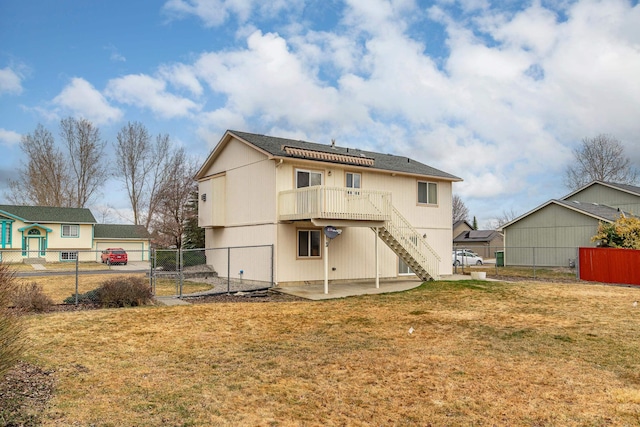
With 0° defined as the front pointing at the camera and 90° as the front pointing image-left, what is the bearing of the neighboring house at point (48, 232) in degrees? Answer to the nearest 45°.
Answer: approximately 0°

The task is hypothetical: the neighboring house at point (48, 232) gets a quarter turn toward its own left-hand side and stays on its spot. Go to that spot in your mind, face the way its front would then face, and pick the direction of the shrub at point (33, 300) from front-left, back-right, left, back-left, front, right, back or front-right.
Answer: right

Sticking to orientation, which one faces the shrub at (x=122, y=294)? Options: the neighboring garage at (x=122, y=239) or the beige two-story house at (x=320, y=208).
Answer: the neighboring garage

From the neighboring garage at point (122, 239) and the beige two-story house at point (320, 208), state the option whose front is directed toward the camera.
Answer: the neighboring garage

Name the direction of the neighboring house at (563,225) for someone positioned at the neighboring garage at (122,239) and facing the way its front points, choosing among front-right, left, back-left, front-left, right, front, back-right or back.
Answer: front-left

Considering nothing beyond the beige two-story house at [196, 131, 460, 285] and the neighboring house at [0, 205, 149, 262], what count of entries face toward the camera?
1

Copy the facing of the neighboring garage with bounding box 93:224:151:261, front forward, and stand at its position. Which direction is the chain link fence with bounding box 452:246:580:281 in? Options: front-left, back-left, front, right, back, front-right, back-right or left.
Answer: front-left

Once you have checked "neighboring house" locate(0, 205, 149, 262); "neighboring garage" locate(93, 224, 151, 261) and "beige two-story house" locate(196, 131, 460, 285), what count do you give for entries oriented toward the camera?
2

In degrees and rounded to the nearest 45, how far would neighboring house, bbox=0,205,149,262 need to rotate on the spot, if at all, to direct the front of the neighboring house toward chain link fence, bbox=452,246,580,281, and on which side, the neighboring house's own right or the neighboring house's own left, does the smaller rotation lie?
approximately 45° to the neighboring house's own left

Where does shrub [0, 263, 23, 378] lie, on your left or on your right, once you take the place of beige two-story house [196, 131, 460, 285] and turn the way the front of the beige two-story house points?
on your left

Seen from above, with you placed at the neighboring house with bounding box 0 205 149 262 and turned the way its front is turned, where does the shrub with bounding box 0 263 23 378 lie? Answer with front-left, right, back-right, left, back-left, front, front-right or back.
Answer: front

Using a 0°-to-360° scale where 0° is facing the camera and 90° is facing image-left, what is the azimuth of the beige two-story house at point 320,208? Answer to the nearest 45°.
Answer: approximately 135°

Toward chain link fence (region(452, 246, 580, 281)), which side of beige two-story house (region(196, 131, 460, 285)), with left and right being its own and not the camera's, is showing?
right

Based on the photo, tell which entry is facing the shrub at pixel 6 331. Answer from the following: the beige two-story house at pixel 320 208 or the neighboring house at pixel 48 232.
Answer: the neighboring house

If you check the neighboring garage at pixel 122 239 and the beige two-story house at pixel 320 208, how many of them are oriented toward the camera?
1

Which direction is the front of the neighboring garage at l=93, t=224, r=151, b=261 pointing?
toward the camera
